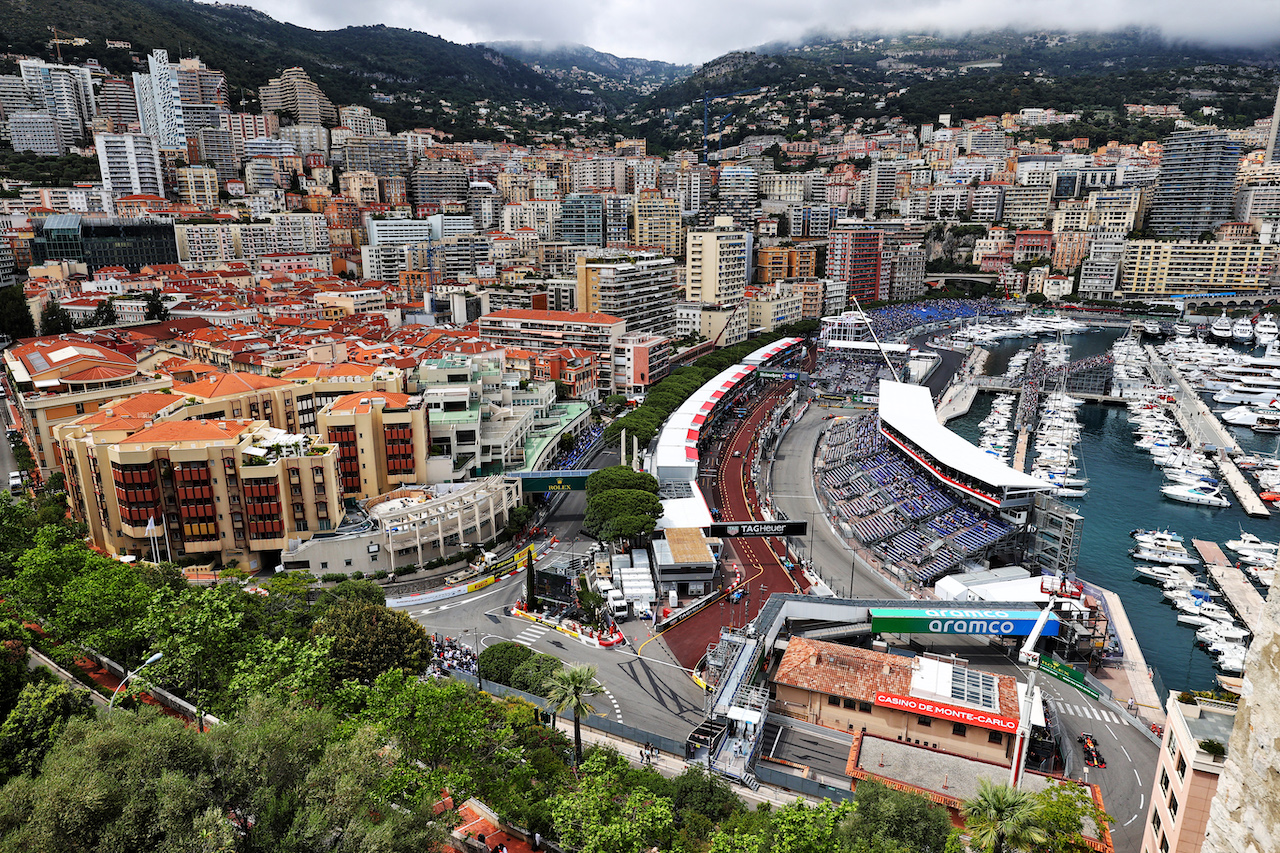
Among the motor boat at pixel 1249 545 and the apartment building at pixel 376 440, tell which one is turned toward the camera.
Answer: the apartment building

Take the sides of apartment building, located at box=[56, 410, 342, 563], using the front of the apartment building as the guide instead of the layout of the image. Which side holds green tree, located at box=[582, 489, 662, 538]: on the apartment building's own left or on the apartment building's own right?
on the apartment building's own left

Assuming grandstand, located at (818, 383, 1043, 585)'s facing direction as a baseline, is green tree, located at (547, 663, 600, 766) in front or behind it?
in front

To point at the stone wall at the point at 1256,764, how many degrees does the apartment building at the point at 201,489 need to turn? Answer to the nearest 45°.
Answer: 0° — it already faces it

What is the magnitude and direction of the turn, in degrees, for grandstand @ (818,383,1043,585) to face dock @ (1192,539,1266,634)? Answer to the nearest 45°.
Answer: approximately 135° to its left

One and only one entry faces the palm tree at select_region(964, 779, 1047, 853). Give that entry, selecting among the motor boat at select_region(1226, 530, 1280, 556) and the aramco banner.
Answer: the aramco banner

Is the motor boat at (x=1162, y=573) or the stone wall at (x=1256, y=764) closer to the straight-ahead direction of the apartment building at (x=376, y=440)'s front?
the stone wall

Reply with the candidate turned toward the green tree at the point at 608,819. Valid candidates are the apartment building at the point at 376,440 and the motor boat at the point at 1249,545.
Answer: the apartment building

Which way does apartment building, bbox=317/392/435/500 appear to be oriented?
toward the camera

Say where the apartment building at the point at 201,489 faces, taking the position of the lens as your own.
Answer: facing the viewer

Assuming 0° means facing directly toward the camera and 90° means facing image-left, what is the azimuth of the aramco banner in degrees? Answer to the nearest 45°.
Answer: approximately 0°

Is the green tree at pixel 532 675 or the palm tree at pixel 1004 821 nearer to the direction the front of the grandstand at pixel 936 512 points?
the green tree

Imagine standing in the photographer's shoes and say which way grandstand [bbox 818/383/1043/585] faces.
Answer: facing the viewer and to the left of the viewer

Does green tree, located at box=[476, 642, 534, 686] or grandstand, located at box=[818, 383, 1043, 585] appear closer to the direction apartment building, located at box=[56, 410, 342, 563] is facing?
the green tree

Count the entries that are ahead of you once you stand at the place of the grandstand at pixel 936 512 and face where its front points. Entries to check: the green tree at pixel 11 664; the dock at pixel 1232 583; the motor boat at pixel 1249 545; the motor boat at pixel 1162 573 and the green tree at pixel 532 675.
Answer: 2

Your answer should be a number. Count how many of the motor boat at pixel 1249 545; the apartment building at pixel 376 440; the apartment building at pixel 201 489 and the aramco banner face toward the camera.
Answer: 3
